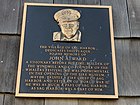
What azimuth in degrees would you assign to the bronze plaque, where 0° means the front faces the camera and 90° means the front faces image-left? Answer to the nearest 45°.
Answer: approximately 0°
